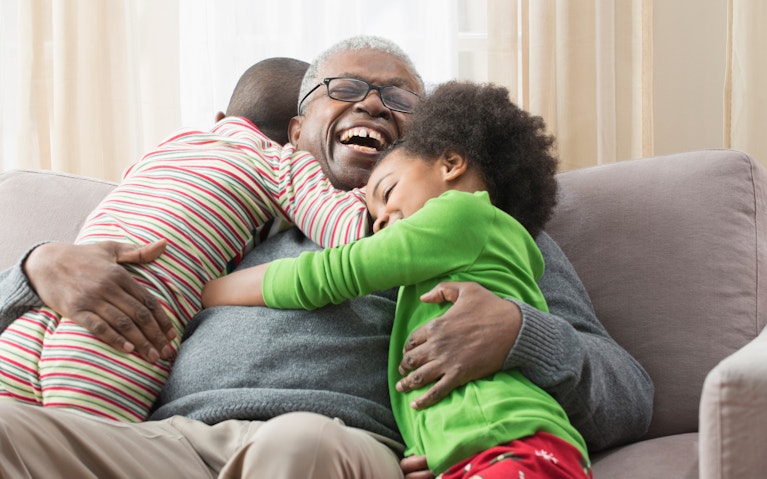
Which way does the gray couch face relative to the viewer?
toward the camera

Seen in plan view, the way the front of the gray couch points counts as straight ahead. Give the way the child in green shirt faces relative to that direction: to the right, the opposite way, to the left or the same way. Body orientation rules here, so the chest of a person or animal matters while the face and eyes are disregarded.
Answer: to the right

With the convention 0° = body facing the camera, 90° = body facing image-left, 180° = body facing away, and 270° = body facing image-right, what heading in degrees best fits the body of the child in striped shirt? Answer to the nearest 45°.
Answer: approximately 225°

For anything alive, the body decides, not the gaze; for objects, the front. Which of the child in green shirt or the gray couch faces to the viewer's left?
the child in green shirt

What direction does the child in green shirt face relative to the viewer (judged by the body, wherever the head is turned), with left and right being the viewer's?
facing to the left of the viewer

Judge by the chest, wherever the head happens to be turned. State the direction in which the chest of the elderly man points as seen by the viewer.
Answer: toward the camera

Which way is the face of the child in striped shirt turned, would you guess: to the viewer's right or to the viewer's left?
to the viewer's right

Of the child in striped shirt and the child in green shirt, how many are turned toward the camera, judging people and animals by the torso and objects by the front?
0
